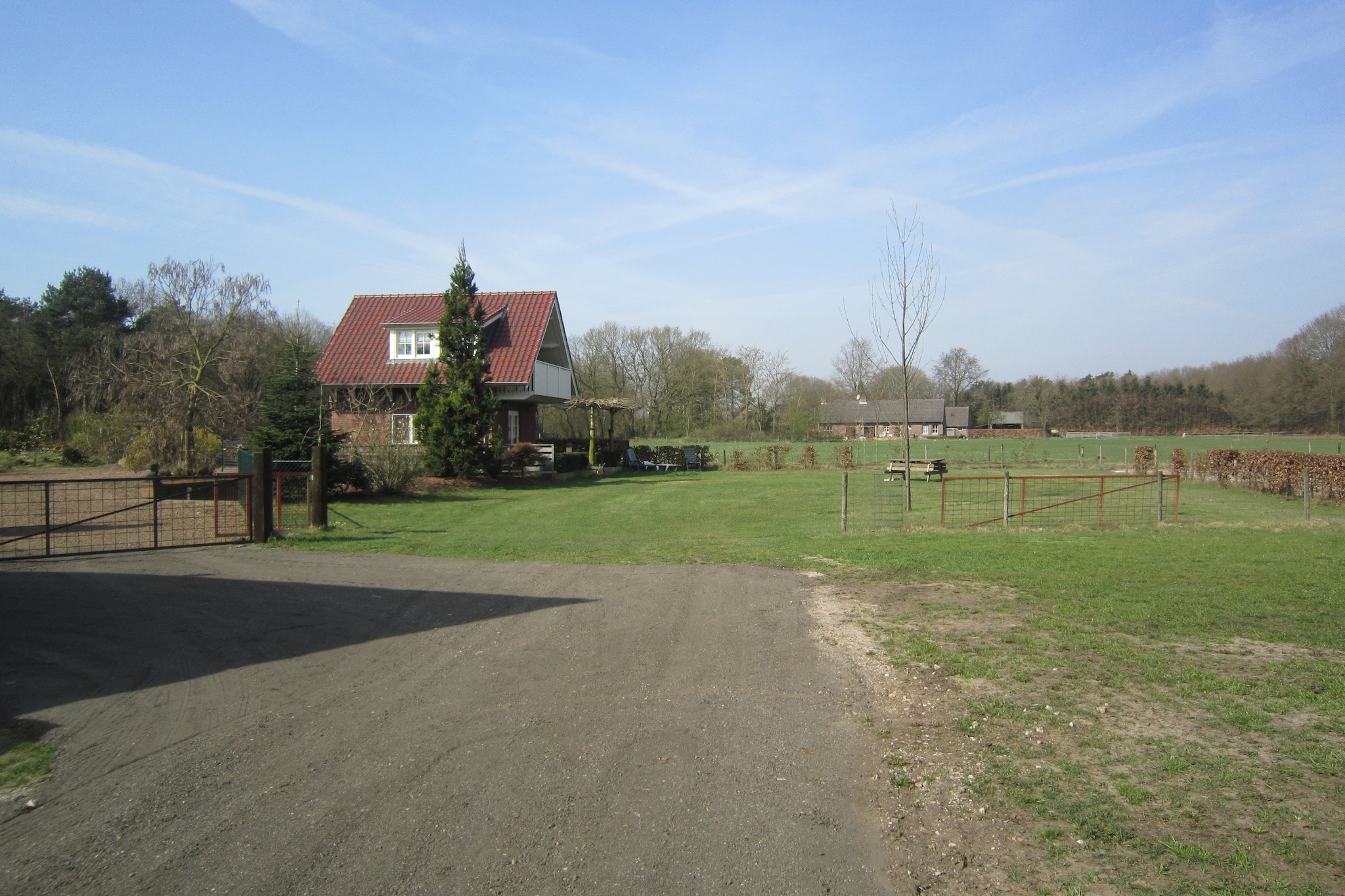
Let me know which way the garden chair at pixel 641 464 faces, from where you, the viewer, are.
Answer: facing to the right of the viewer

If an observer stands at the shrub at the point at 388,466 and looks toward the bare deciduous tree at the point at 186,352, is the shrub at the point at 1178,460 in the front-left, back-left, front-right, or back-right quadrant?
back-right

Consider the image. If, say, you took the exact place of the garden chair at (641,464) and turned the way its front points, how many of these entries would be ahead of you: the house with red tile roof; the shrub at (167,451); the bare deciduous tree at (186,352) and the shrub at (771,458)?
1

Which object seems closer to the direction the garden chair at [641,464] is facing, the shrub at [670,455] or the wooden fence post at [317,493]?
the shrub

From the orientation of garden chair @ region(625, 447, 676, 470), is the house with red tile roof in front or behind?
behind

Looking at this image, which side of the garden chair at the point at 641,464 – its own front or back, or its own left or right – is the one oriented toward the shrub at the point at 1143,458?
front

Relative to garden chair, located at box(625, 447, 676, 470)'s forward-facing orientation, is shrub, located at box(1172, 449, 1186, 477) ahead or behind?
ahead

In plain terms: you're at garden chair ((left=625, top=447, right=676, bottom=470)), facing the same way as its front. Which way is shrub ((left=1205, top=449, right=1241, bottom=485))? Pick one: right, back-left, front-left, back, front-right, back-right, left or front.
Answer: front-right

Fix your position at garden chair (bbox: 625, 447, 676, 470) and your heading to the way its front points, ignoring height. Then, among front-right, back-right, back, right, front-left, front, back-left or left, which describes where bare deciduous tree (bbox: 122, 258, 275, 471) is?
back-right

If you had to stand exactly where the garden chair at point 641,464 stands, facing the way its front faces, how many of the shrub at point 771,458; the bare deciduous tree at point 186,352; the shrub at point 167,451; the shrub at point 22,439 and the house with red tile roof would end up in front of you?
1

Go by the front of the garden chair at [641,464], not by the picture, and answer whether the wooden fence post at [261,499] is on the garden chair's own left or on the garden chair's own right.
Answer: on the garden chair's own right

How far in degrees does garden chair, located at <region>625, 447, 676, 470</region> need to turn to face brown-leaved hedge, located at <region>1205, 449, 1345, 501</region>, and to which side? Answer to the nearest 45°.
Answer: approximately 45° to its right

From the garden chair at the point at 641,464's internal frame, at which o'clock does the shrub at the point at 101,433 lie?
The shrub is roughly at 5 o'clock from the garden chair.

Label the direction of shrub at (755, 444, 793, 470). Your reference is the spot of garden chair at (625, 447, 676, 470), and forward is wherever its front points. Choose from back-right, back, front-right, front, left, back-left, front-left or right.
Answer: front

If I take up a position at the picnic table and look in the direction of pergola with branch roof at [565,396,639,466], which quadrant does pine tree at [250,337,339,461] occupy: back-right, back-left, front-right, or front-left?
front-left

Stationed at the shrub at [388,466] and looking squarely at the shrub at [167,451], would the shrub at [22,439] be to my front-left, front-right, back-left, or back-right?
front-right
